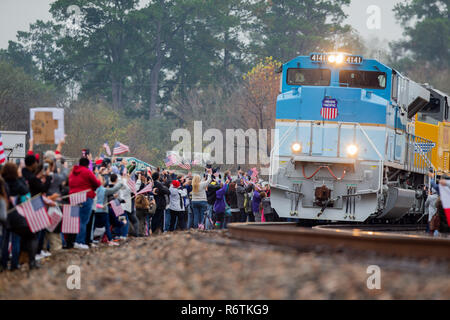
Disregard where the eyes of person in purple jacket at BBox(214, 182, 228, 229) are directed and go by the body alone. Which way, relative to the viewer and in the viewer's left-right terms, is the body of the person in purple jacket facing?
facing away from the viewer and to the right of the viewer

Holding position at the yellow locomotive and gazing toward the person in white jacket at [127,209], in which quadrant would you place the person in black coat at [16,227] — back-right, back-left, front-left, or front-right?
front-left

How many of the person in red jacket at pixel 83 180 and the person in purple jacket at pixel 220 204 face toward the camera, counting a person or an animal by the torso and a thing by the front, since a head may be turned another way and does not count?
0

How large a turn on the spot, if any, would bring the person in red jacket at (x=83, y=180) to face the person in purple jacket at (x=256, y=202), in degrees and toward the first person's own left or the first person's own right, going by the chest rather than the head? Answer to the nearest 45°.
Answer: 0° — they already face them

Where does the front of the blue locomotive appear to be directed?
toward the camera

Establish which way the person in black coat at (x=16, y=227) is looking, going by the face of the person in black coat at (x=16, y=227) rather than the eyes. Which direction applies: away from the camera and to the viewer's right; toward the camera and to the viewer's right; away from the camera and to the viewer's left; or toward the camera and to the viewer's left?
away from the camera and to the viewer's right

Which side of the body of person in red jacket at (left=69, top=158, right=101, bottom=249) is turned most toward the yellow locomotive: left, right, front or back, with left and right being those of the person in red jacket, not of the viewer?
front

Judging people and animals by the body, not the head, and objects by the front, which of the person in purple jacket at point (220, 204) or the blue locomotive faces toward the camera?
the blue locomotive

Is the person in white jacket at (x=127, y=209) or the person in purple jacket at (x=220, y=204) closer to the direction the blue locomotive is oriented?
the person in white jacket

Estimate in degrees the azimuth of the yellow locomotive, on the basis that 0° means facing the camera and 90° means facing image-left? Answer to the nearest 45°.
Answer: approximately 45°

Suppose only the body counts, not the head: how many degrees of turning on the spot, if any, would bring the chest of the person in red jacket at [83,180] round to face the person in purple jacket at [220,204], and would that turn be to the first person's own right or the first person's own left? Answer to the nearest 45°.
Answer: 0° — they already face them

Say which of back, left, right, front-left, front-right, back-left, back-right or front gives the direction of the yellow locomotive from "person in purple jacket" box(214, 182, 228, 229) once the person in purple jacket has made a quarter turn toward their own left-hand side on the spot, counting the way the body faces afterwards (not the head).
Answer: back-right

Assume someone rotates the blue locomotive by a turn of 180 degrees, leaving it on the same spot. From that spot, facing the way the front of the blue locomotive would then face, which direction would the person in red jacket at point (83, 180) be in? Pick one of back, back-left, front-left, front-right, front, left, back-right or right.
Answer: back-left

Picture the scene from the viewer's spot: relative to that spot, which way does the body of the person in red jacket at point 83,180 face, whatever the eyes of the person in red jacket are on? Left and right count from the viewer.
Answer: facing away from the viewer and to the right of the viewer

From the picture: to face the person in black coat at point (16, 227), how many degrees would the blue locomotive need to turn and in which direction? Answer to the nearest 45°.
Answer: approximately 45° to its right
